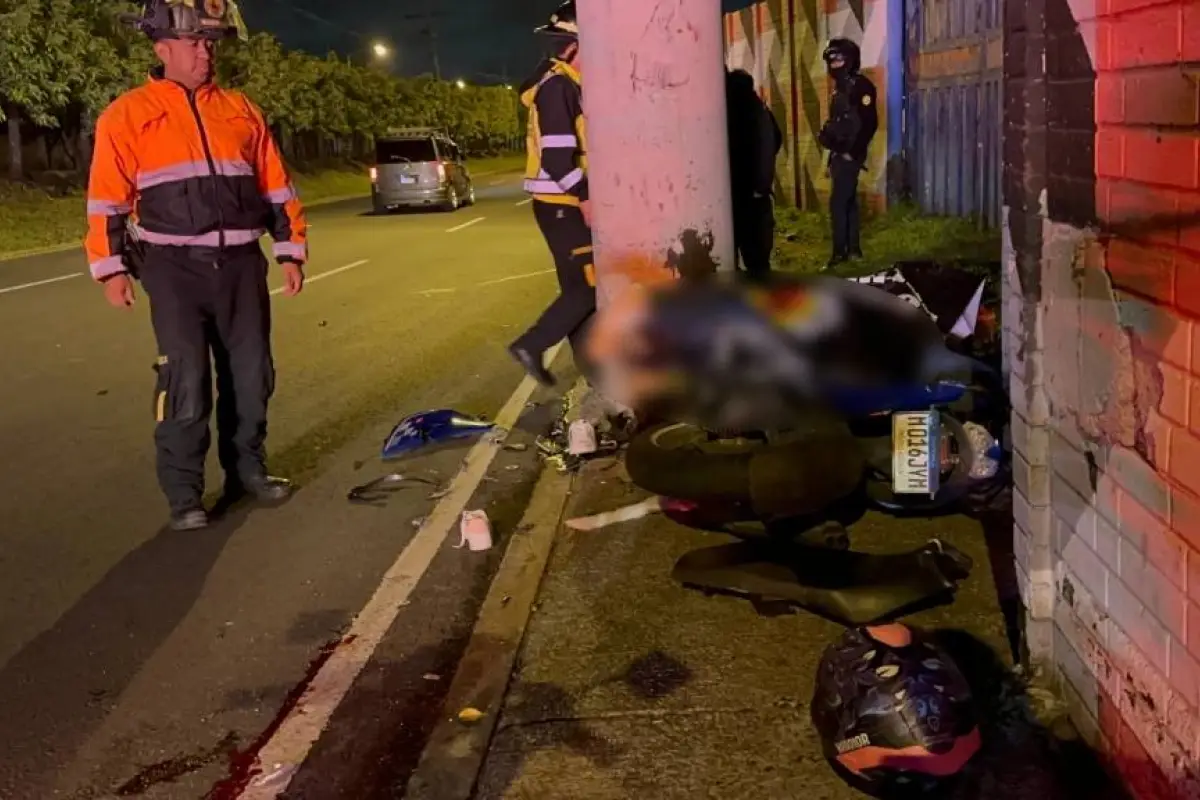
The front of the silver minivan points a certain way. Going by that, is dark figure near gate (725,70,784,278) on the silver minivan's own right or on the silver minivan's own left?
on the silver minivan's own right

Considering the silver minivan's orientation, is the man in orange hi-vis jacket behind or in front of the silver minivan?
behind

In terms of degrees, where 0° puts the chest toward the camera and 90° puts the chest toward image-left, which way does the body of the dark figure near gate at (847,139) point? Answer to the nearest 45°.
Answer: approximately 45°

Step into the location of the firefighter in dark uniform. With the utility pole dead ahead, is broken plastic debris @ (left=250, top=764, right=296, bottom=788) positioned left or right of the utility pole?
right

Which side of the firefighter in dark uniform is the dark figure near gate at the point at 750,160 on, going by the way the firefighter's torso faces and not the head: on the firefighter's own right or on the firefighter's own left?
on the firefighter's own left

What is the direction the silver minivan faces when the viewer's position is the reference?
facing away from the viewer and to the right of the viewer

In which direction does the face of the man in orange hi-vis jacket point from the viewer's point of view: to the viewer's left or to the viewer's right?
to the viewer's right

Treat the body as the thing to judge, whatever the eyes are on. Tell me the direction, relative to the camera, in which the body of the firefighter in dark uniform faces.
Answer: to the viewer's right

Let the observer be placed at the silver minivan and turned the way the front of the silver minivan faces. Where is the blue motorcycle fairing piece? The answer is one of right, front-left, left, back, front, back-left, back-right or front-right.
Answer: back-right

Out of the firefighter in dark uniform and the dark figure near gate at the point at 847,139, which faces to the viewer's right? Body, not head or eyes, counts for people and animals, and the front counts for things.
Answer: the firefighter in dark uniform

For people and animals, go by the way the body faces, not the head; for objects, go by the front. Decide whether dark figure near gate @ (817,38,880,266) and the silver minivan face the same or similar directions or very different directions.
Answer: very different directions

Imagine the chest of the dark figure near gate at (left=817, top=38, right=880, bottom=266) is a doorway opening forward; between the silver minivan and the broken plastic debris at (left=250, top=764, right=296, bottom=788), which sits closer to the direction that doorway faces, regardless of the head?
the broken plastic debris
